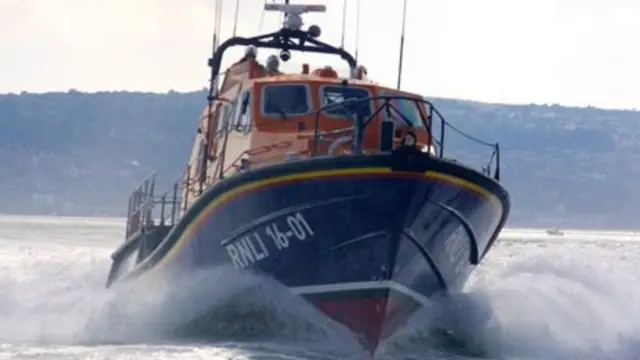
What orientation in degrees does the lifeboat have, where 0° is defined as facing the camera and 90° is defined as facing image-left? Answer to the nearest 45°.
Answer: approximately 315°
